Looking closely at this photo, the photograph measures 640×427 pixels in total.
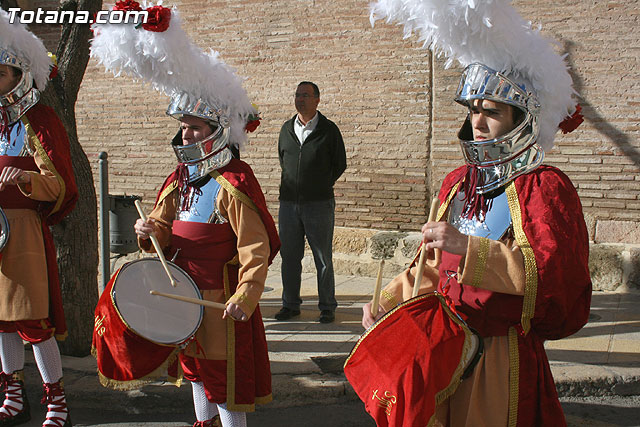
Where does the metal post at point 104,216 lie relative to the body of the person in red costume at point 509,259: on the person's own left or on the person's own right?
on the person's own right

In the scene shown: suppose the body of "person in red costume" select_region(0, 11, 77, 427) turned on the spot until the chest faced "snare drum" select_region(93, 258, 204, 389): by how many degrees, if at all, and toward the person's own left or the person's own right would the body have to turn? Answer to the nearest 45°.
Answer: approximately 90° to the person's own left

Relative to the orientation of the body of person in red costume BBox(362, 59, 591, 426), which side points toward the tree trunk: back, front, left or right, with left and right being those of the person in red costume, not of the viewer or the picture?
right

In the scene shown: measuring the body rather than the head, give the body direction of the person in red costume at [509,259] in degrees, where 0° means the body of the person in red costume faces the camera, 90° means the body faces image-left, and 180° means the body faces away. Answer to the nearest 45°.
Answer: approximately 45°

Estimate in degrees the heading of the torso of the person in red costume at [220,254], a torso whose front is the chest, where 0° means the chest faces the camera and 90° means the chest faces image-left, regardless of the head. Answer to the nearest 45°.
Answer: approximately 45°

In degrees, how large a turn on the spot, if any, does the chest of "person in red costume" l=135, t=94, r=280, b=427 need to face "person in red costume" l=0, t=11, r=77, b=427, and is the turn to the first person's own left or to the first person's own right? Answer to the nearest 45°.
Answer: approximately 90° to the first person's own right

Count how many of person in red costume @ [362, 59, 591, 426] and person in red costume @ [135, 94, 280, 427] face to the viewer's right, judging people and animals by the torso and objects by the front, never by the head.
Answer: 0
